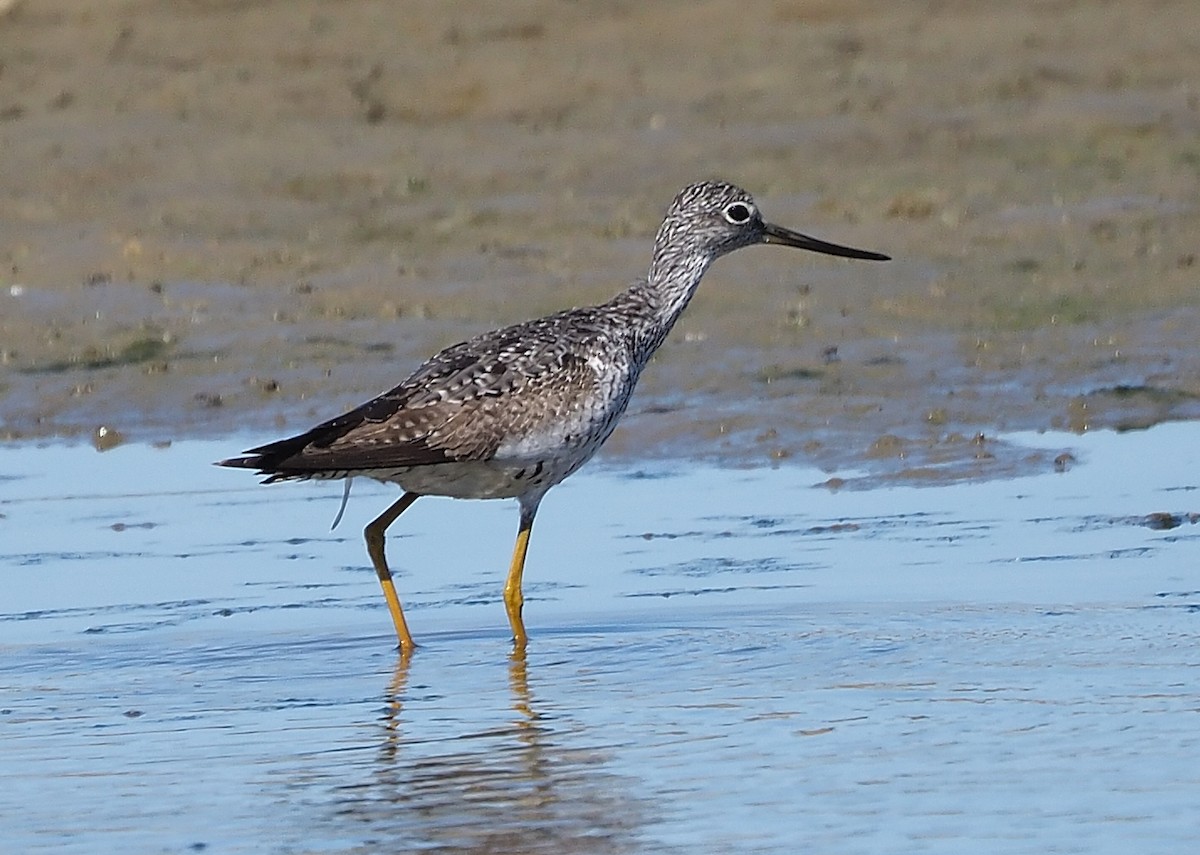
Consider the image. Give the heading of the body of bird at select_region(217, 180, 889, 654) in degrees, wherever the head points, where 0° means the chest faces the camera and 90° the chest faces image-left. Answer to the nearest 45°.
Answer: approximately 270°
